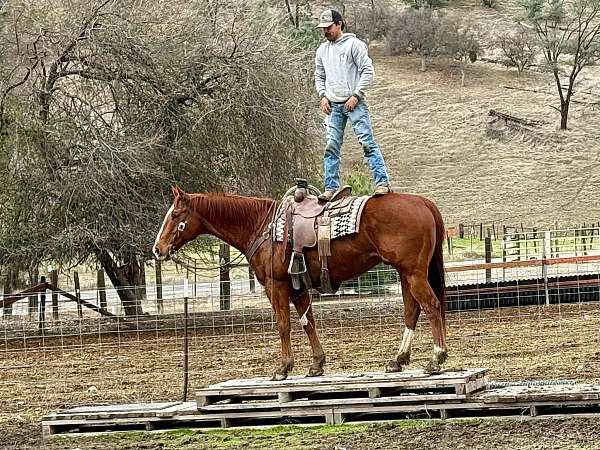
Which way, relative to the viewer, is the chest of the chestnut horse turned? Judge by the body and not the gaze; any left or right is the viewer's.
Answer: facing to the left of the viewer

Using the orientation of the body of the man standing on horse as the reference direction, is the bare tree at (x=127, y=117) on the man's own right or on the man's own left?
on the man's own right

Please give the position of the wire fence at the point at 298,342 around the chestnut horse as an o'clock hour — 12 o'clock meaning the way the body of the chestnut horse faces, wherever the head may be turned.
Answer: The wire fence is roughly at 3 o'clock from the chestnut horse.

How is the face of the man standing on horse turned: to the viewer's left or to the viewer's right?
to the viewer's left

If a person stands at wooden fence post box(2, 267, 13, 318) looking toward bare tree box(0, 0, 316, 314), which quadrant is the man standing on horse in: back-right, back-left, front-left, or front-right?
front-right

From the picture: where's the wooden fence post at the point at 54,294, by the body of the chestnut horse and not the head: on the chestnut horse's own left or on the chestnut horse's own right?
on the chestnut horse's own right

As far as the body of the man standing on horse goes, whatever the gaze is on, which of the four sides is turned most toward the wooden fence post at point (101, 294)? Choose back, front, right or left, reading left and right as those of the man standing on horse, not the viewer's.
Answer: right

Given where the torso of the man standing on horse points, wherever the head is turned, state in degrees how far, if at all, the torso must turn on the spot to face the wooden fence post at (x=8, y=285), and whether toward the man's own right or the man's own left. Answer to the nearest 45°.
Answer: approximately 90° to the man's own right

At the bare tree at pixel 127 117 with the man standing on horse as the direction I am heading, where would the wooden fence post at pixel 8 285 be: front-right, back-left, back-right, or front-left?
back-right
